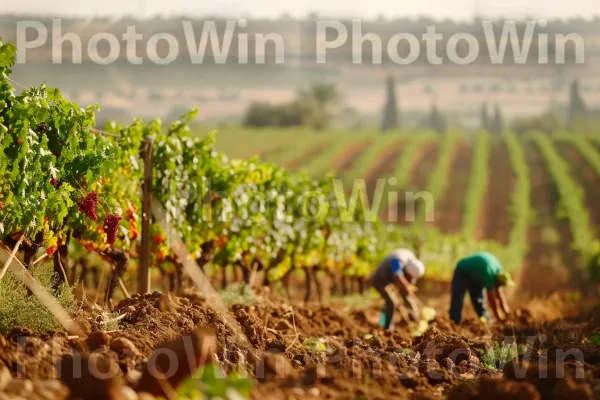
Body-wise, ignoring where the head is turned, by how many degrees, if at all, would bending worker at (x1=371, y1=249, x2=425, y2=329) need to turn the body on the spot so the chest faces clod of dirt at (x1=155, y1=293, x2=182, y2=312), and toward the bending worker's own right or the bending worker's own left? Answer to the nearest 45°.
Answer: approximately 135° to the bending worker's own right

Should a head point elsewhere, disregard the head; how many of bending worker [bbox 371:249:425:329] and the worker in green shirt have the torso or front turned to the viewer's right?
2

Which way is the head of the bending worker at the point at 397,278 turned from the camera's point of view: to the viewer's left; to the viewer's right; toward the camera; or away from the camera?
to the viewer's right

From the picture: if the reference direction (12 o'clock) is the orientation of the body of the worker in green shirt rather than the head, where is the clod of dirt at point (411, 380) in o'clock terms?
The clod of dirt is roughly at 3 o'clock from the worker in green shirt.

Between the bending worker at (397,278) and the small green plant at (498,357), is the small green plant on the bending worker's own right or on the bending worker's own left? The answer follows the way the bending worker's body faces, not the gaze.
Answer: on the bending worker's own right

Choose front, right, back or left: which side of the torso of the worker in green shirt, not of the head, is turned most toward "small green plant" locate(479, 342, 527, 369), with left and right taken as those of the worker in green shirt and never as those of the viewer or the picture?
right

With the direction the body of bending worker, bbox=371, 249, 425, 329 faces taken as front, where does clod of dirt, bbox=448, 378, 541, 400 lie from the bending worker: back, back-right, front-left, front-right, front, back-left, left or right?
right

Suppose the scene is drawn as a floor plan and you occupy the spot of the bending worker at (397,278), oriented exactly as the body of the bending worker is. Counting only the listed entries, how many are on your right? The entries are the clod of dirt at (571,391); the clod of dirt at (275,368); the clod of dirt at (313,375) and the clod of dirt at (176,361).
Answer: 4

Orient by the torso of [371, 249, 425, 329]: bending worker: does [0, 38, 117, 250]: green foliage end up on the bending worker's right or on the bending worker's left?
on the bending worker's right

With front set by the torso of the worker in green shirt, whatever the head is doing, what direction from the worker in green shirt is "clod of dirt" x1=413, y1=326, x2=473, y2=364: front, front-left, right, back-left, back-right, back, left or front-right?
right

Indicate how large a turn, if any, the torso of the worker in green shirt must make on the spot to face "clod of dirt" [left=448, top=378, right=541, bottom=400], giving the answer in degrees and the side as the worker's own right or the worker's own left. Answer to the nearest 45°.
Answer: approximately 90° to the worker's own right

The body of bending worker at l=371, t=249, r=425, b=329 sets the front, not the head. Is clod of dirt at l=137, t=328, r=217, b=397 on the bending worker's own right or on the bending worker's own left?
on the bending worker's own right

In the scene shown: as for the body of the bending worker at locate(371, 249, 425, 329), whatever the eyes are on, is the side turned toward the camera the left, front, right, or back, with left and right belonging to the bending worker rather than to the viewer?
right

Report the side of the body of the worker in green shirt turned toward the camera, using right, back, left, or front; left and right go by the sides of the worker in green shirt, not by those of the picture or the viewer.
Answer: right
